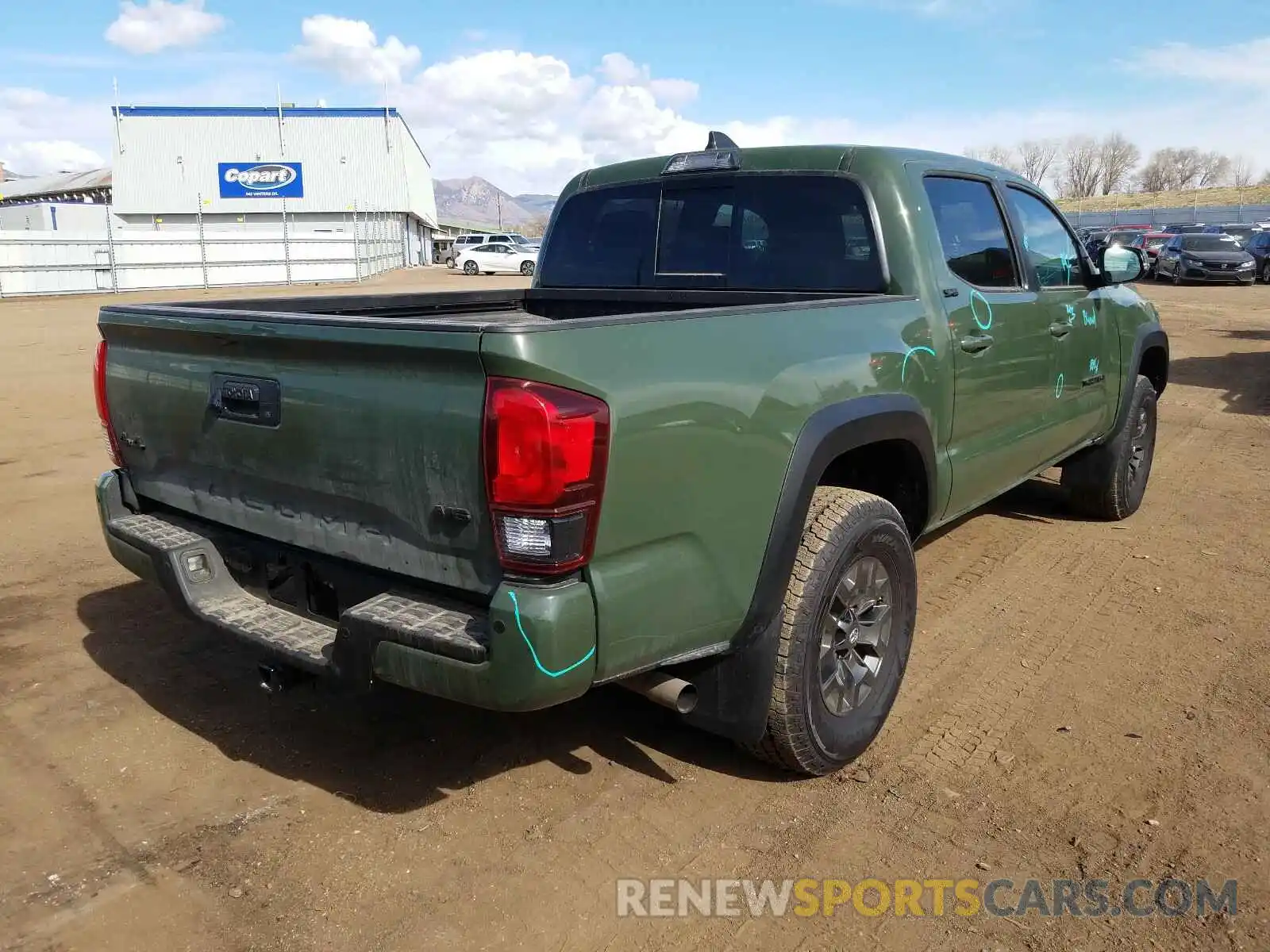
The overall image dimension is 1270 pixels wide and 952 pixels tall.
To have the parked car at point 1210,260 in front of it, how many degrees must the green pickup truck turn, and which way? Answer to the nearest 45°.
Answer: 0° — it already faces it

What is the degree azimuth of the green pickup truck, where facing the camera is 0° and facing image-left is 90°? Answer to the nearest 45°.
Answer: approximately 225°

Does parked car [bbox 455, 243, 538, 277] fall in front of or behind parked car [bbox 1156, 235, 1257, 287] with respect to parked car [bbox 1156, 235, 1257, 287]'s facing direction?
behind

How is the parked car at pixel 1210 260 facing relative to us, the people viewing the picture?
facing the viewer and to the right of the viewer

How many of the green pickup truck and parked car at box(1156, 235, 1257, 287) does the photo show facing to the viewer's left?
0

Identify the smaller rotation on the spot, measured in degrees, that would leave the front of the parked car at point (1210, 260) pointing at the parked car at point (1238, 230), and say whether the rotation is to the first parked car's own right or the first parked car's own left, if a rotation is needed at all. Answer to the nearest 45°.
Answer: approximately 135° to the first parked car's own left

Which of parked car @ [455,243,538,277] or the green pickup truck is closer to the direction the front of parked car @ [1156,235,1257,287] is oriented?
the green pickup truck

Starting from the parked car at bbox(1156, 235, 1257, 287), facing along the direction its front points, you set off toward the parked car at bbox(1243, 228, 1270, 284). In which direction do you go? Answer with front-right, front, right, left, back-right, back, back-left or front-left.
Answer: left

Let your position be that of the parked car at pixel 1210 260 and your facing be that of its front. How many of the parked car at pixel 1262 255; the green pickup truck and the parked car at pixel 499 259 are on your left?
1

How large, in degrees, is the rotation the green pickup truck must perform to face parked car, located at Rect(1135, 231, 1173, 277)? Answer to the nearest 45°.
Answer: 0° — it already faces it

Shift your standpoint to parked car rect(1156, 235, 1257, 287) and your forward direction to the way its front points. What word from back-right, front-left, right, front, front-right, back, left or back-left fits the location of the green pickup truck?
front-right

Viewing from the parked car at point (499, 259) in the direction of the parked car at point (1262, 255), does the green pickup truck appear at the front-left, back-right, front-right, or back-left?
front-right

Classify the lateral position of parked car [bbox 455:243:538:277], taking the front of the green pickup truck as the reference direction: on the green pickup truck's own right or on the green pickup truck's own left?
on the green pickup truck's own left
